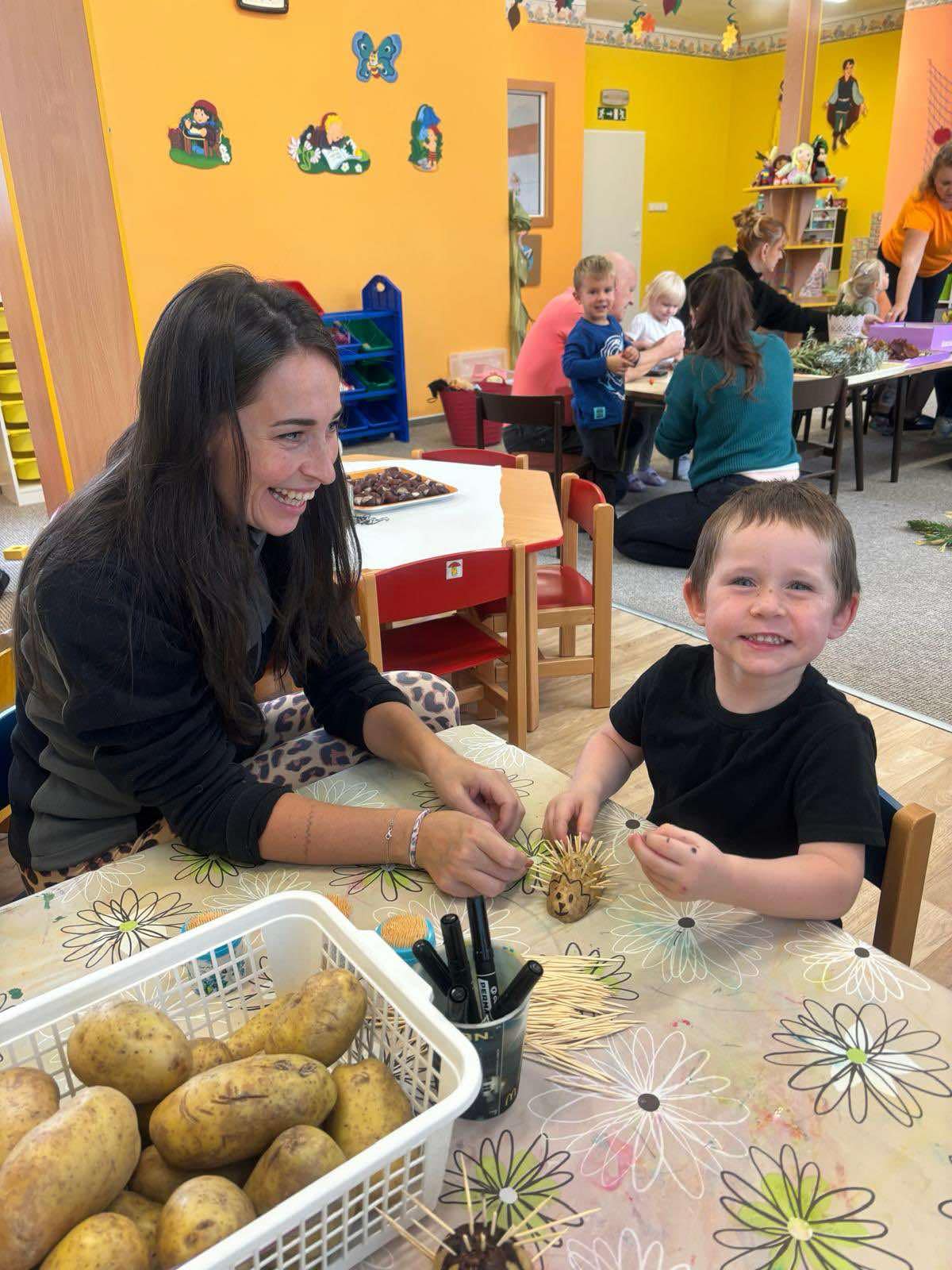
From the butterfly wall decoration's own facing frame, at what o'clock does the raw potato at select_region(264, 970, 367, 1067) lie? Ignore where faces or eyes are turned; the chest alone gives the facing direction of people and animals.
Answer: The raw potato is roughly at 12 o'clock from the butterfly wall decoration.

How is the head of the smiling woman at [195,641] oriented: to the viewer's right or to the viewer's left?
to the viewer's right

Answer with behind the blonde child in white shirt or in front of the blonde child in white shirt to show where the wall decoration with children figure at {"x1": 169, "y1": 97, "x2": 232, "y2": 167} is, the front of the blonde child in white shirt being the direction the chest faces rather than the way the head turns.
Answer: behind

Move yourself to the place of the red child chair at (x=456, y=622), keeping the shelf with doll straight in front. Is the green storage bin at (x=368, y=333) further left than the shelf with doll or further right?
left

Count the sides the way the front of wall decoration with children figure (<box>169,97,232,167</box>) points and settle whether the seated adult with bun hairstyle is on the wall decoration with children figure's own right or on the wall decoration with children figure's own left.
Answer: on the wall decoration with children figure's own left

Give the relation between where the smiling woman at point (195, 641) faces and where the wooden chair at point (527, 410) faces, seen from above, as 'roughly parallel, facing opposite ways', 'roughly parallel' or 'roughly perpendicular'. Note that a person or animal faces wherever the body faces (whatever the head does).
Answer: roughly perpendicular
